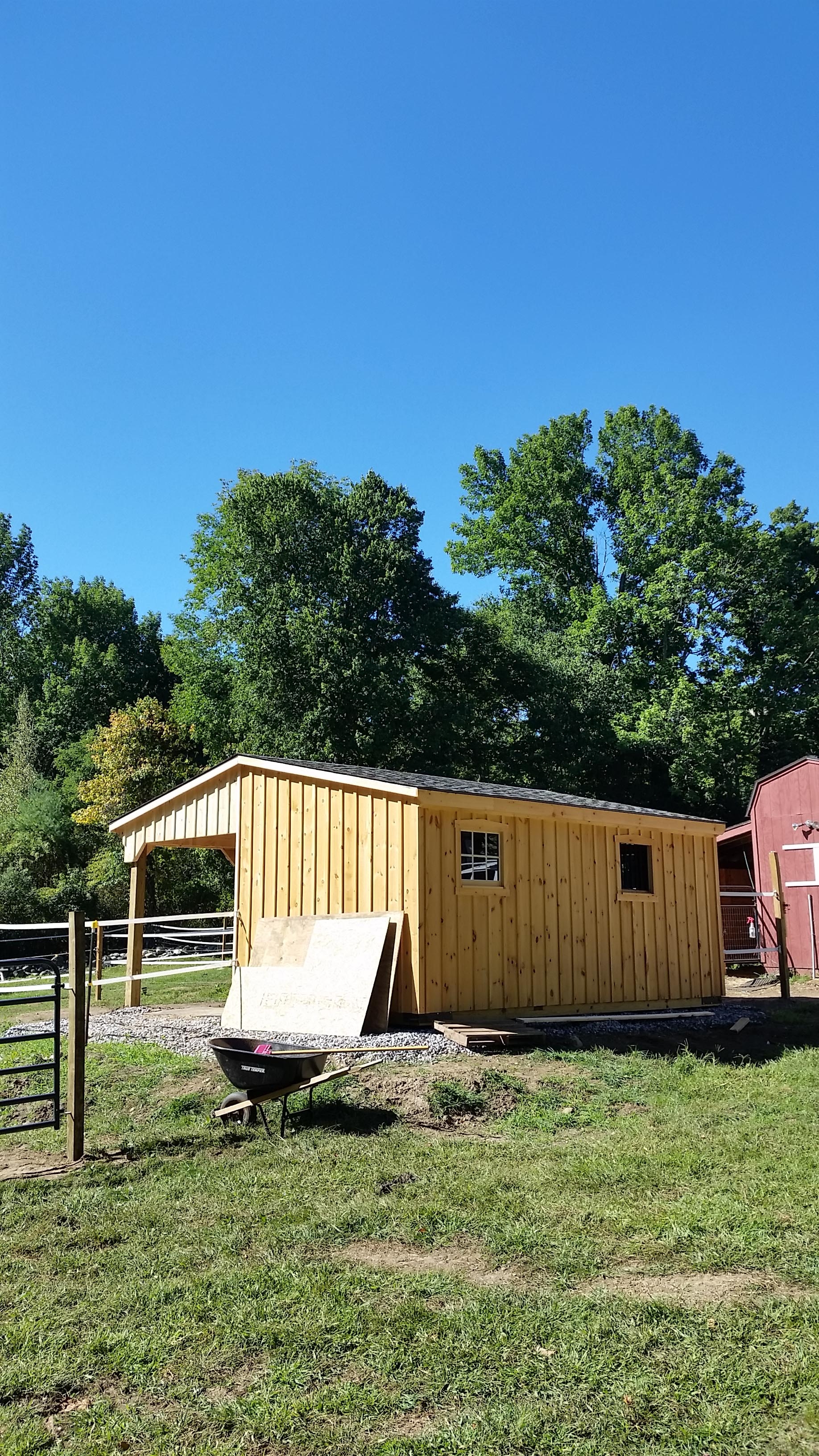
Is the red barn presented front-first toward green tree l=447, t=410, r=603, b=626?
no

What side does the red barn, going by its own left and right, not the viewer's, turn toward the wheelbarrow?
front

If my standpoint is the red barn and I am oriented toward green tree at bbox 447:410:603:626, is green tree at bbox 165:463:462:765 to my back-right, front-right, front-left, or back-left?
front-left

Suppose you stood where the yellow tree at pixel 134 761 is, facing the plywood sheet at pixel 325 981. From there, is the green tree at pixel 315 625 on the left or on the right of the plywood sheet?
left

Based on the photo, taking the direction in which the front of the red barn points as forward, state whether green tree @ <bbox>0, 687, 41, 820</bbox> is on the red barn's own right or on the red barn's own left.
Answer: on the red barn's own right

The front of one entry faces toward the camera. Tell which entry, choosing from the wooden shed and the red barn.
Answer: the red barn

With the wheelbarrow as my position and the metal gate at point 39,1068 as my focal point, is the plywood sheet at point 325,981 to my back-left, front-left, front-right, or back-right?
back-right

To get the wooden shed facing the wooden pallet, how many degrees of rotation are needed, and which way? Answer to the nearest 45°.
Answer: approximately 135° to its left

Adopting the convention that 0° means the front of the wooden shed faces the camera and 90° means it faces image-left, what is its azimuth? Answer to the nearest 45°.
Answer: approximately 135°

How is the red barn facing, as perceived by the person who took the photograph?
facing the viewer
